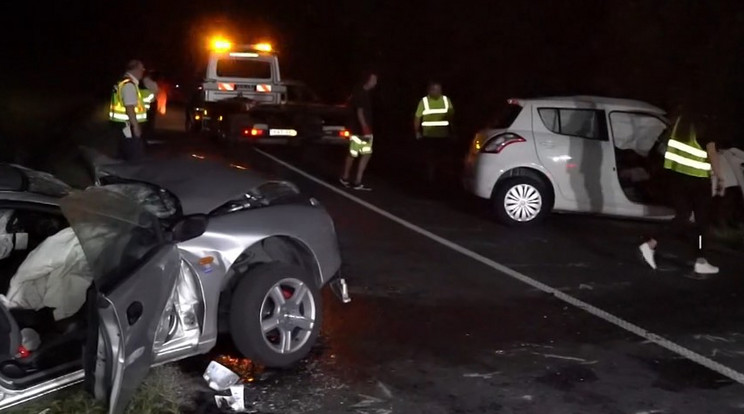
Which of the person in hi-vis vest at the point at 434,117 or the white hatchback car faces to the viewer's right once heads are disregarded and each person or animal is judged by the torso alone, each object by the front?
the white hatchback car

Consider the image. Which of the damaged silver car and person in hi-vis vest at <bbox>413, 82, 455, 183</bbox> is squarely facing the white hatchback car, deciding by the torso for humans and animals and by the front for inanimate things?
the damaged silver car
